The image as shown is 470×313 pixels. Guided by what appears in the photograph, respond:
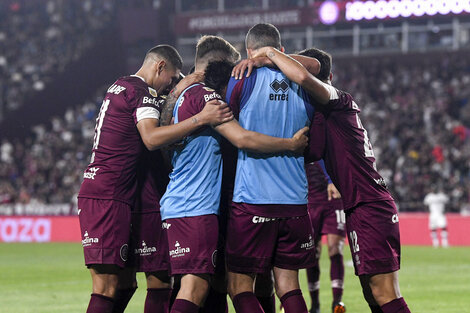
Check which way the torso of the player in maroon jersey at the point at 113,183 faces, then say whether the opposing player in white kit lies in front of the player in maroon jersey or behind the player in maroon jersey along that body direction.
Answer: in front

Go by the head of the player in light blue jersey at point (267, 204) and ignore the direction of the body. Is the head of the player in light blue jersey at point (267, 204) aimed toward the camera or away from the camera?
away from the camera

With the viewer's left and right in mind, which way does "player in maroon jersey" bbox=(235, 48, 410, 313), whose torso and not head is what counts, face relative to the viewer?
facing away from the viewer and to the left of the viewer

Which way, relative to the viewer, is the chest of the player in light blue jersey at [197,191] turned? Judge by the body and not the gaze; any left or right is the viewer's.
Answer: facing away from the viewer and to the right of the viewer

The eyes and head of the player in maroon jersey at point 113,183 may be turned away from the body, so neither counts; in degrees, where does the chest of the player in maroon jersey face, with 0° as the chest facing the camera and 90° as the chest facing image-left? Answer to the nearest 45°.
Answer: approximately 225°

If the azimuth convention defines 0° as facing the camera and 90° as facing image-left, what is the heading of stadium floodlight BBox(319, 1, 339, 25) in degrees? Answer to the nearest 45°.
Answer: approximately 0°
